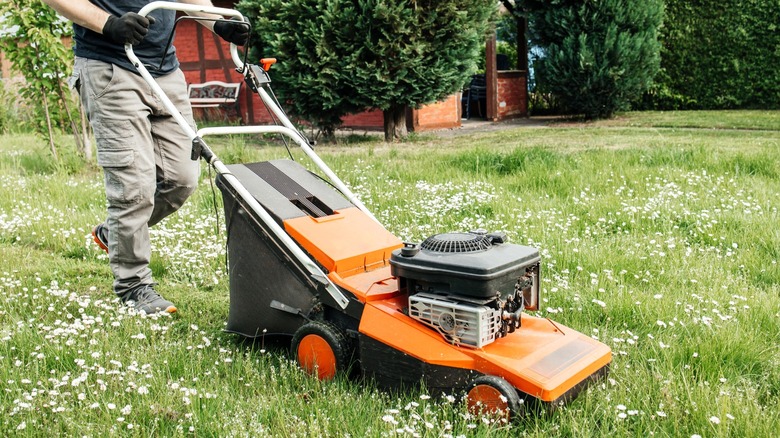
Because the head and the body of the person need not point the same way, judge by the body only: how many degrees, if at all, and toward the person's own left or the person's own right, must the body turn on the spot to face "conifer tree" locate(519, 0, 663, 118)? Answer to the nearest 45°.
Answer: approximately 90° to the person's own left

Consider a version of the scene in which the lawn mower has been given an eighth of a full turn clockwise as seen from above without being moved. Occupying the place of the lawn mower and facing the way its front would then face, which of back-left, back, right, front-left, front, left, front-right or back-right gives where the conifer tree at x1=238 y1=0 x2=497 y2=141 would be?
back

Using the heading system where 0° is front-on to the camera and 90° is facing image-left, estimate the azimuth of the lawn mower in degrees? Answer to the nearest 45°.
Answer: approximately 315°

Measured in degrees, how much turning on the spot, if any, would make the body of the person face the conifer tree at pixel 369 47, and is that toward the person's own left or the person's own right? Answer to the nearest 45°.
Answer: approximately 90° to the person's own left

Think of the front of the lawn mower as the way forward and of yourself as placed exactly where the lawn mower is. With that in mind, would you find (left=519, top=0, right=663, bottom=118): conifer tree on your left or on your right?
on your left
